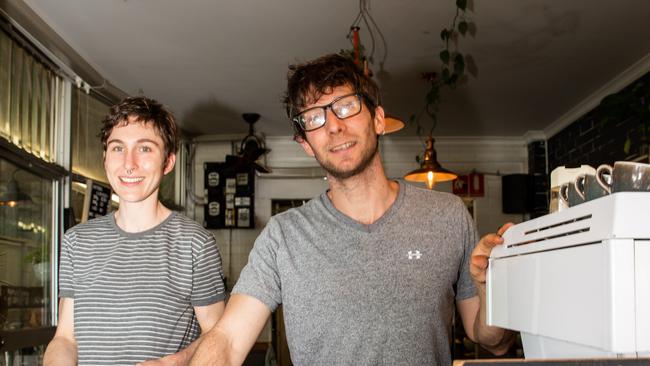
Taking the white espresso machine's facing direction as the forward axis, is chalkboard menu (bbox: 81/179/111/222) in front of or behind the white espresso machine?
in front

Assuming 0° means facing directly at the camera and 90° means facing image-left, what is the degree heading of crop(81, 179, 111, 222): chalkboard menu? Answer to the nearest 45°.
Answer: approximately 315°

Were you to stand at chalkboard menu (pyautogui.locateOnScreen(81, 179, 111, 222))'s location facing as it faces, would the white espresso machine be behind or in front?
in front

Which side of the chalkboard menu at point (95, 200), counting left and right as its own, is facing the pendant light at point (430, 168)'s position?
front

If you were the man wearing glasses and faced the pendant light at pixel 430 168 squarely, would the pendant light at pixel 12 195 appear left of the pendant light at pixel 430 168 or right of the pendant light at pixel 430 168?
left

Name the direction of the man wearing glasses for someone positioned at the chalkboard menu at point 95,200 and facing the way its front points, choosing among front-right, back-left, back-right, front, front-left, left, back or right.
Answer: front-right

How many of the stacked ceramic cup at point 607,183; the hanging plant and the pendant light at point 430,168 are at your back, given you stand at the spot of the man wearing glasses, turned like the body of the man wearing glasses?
2

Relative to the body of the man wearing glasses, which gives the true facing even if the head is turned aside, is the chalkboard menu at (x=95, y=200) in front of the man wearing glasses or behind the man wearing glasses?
behind

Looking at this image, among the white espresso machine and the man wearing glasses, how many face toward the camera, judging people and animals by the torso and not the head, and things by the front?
1

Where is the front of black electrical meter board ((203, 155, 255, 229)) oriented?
toward the camera

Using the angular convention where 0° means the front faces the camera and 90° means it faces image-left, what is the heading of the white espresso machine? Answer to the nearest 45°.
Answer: approximately 135°

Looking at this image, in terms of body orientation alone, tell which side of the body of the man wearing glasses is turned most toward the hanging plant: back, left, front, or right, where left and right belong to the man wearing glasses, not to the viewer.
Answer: back

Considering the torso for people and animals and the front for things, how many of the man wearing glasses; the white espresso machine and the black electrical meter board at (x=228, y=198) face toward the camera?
2

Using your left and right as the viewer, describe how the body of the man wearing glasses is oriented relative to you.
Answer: facing the viewer
